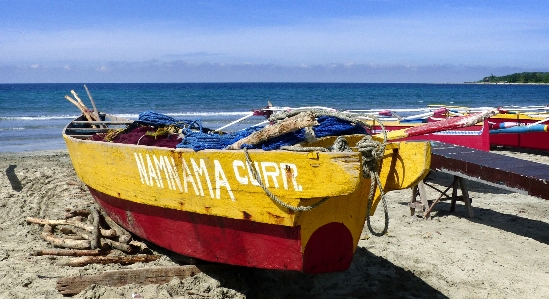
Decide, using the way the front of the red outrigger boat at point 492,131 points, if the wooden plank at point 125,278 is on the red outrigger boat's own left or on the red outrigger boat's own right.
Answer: on the red outrigger boat's own left

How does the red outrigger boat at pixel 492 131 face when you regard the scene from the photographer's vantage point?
facing to the left of the viewer

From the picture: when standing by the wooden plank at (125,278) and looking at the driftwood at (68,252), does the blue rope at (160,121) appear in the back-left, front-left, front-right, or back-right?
front-right
